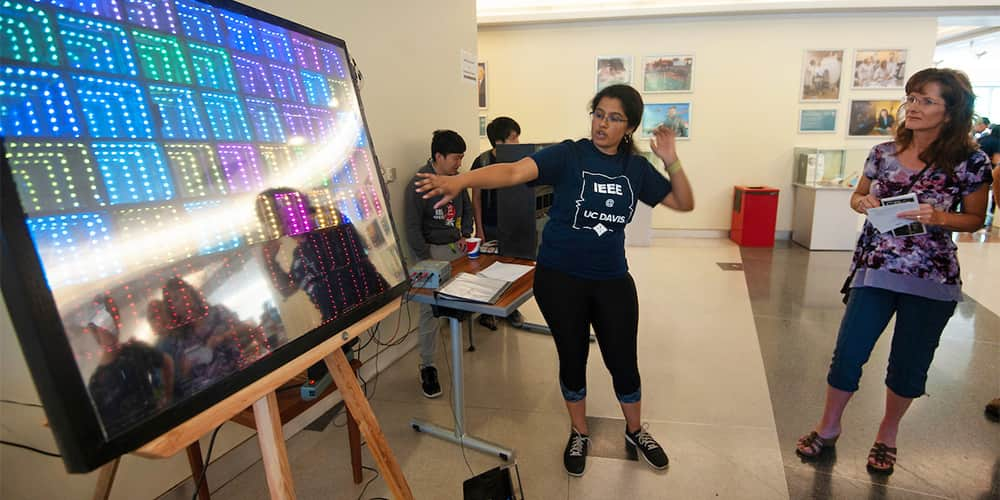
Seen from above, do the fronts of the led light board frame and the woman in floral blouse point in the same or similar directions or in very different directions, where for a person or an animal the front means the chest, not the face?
very different directions

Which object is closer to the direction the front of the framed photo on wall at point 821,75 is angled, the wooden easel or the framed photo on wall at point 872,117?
the wooden easel

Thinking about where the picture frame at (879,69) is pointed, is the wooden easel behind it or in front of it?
in front

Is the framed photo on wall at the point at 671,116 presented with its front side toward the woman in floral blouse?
yes

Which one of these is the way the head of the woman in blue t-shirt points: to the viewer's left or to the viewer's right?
to the viewer's left

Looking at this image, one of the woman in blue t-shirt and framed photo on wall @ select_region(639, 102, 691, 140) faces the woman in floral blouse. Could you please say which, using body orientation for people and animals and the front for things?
the framed photo on wall

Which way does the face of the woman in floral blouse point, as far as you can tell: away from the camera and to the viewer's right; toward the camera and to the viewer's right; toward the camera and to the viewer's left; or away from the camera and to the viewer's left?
toward the camera and to the viewer's left

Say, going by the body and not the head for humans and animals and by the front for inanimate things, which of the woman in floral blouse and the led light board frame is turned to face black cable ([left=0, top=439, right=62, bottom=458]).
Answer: the woman in floral blouse

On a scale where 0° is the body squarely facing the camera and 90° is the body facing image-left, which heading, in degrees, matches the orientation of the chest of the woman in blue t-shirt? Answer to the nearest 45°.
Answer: approximately 0°
